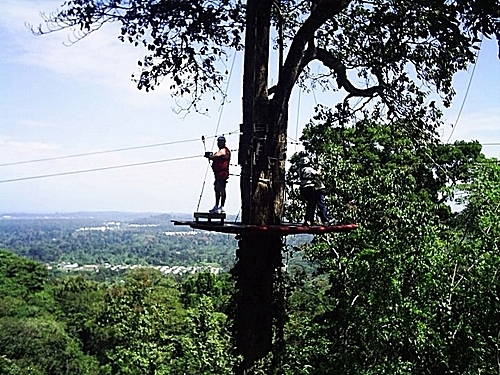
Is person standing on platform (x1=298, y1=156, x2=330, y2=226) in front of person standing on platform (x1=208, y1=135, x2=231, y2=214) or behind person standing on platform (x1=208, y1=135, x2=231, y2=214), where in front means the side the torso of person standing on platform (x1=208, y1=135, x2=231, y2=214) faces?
behind

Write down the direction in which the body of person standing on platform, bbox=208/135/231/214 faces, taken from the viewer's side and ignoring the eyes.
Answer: to the viewer's left
